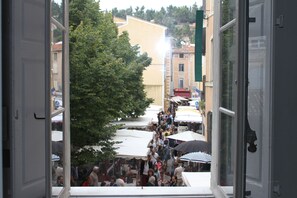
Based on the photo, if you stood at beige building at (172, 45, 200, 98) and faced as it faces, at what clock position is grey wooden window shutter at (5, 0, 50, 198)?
The grey wooden window shutter is roughly at 12 o'clock from the beige building.

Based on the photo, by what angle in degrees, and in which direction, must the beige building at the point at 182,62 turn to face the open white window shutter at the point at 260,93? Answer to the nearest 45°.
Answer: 0° — it already faces it

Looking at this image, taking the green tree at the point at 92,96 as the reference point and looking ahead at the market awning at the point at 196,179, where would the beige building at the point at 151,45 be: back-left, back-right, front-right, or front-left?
back-left

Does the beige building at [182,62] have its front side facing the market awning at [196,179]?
yes

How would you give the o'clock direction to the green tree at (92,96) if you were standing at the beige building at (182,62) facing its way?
The green tree is roughly at 12 o'clock from the beige building.

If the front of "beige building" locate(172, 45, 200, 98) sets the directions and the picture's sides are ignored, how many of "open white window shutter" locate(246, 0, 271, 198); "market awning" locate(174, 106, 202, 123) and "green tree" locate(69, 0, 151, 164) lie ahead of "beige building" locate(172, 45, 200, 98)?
3

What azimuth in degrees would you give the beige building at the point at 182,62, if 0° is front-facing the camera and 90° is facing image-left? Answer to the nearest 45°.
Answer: approximately 0°

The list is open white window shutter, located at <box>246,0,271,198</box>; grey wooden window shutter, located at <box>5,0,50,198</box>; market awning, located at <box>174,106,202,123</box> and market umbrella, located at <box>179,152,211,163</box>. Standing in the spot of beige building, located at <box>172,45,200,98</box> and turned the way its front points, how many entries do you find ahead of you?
4

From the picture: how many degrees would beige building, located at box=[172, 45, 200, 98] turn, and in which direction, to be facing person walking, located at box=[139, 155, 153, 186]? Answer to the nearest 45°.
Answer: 0° — it already faces them

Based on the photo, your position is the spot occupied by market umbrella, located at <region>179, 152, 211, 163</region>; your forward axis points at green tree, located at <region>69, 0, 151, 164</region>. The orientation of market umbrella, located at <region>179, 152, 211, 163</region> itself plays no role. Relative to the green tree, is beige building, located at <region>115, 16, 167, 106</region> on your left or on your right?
right

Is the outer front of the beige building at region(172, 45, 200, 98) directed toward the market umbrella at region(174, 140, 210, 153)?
yes

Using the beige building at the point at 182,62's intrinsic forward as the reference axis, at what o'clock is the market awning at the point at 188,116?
The market awning is roughly at 12 o'clock from the beige building.

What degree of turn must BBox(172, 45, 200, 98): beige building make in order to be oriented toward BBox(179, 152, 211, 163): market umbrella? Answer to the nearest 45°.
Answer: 0° — it already faces it
